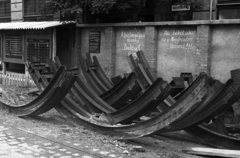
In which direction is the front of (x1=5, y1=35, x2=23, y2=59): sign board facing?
toward the camera

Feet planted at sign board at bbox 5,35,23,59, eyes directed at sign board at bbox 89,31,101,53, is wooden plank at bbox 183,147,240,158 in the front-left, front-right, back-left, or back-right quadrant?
front-right

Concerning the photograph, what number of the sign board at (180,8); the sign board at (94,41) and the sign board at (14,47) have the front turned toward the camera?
3

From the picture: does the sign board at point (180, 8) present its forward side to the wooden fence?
no

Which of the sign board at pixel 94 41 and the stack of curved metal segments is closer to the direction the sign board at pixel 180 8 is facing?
the stack of curved metal segments

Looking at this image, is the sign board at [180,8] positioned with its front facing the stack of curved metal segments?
yes

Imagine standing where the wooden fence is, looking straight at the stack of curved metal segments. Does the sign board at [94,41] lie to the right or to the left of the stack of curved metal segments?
left

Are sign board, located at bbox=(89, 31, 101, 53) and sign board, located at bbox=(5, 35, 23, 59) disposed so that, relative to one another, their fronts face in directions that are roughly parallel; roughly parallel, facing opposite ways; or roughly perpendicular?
roughly parallel

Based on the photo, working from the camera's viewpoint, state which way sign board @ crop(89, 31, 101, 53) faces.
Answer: facing the viewer

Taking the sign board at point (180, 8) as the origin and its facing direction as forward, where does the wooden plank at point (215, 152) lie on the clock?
The wooden plank is roughly at 12 o'clock from the sign board.

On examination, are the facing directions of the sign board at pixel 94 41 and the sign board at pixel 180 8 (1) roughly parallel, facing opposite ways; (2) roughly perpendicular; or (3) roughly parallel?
roughly parallel

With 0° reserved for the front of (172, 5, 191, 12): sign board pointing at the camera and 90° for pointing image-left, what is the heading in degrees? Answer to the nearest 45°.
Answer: approximately 0°

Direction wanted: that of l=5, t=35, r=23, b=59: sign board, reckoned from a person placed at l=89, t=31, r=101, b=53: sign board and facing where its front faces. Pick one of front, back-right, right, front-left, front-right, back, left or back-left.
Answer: back-right

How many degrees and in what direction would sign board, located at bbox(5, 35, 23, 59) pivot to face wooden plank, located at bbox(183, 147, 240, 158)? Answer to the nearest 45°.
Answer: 0° — it already faces it

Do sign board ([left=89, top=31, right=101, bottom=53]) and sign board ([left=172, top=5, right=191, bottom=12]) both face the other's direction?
no

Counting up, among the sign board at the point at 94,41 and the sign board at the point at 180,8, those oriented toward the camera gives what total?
2
